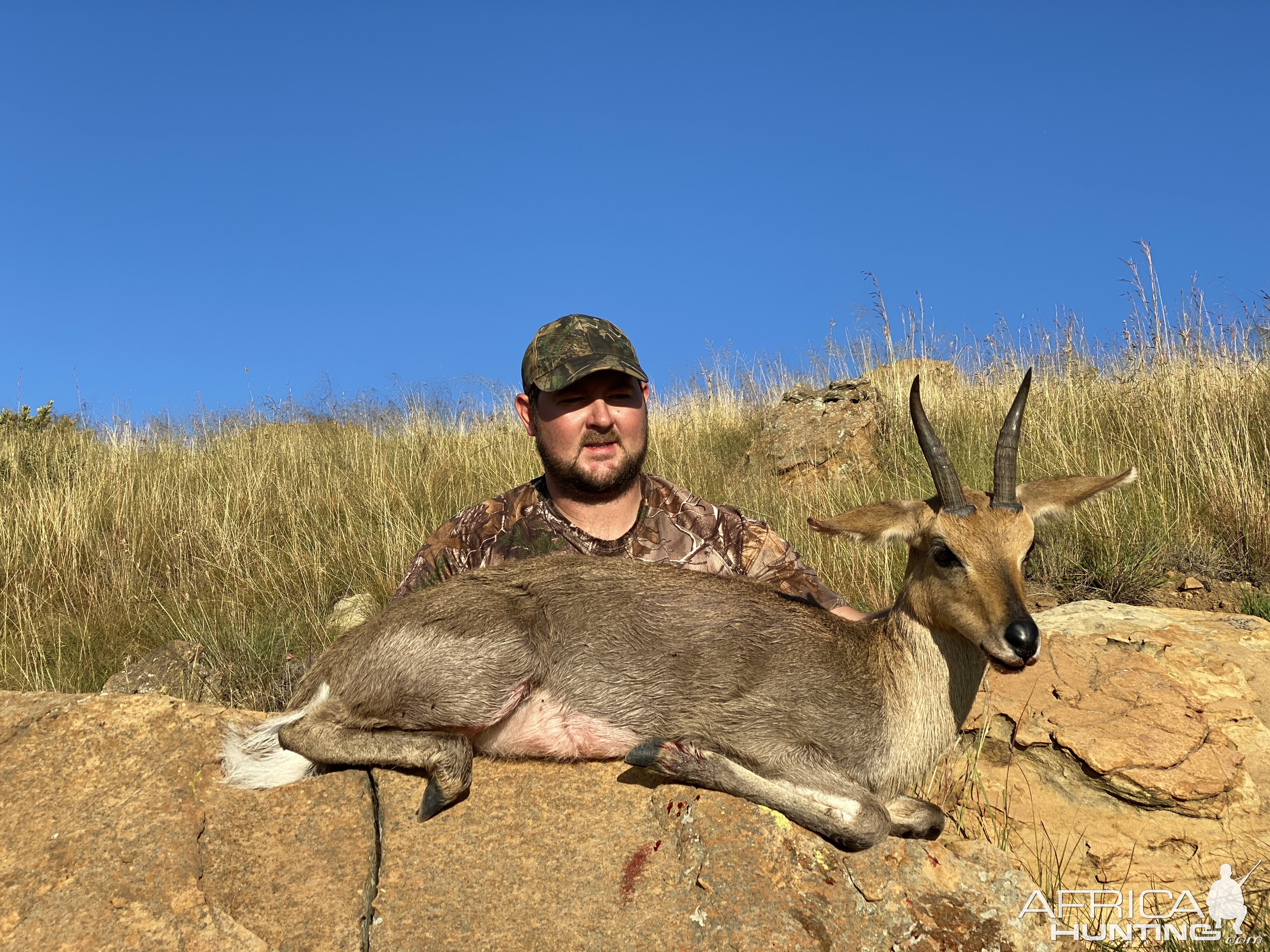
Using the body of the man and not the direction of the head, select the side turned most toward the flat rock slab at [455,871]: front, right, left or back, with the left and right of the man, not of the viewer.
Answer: front

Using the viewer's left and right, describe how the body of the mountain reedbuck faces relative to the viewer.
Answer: facing to the right of the viewer

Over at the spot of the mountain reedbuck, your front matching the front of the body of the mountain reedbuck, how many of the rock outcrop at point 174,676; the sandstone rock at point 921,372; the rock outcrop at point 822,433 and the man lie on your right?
0

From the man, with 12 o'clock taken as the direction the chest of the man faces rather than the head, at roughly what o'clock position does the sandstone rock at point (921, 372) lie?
The sandstone rock is roughly at 7 o'clock from the man.

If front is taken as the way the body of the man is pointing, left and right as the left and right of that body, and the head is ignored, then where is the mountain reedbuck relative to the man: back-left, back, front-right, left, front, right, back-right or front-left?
front

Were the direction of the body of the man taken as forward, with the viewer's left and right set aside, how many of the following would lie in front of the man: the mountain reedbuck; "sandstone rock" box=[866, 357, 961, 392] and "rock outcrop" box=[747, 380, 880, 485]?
1

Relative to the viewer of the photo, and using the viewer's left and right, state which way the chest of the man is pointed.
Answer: facing the viewer

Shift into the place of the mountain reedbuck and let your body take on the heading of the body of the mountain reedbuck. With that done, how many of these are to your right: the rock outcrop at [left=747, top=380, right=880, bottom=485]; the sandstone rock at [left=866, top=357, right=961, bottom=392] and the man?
0

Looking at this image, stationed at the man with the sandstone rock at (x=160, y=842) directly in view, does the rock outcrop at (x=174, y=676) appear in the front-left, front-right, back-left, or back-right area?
front-right

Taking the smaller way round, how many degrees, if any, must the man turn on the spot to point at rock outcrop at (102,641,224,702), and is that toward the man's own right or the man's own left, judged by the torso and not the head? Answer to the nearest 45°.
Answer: approximately 90° to the man's own right

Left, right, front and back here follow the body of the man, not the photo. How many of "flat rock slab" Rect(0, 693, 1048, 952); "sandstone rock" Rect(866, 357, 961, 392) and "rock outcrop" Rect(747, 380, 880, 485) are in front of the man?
1

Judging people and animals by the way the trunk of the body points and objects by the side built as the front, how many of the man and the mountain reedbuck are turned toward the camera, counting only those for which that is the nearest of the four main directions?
1

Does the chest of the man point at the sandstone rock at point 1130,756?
no

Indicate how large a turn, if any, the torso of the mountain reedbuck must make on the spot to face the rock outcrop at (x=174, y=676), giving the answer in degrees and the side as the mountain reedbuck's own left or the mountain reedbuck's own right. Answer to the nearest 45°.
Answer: approximately 135° to the mountain reedbuck's own left

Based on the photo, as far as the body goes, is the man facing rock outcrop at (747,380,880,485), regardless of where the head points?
no

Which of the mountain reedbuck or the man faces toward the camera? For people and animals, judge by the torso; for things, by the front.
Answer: the man

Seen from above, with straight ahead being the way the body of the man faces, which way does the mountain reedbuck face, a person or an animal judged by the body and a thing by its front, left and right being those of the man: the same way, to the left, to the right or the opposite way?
to the left

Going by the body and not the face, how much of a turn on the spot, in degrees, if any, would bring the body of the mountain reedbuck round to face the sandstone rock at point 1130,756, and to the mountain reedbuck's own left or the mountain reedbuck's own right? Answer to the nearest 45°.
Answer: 0° — it already faces it
